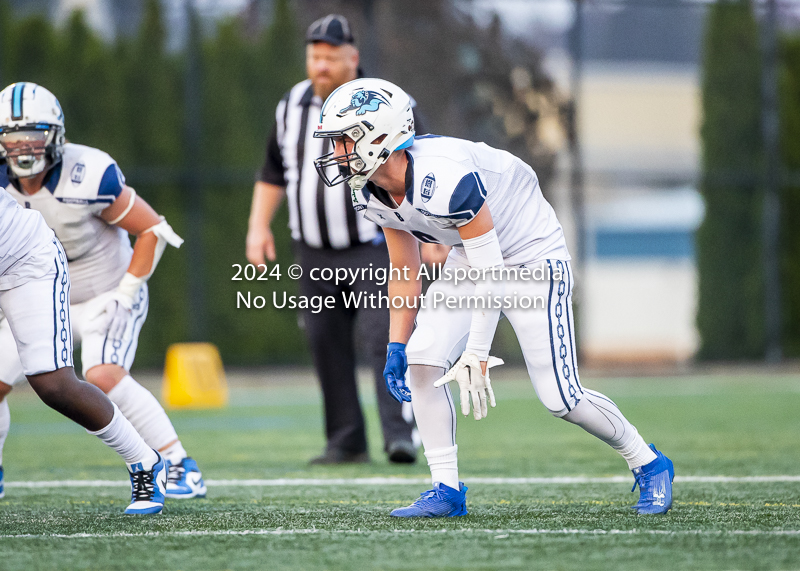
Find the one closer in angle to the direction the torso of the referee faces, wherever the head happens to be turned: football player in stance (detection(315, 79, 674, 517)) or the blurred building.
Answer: the football player in stance

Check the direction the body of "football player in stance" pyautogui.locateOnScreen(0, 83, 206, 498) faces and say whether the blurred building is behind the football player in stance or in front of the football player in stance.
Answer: behind

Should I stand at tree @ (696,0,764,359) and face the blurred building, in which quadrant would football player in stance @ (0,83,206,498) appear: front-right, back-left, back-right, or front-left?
back-left

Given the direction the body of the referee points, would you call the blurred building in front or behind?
behind

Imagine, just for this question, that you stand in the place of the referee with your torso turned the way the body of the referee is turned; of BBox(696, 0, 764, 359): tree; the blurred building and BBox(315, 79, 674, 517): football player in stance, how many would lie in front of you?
1
